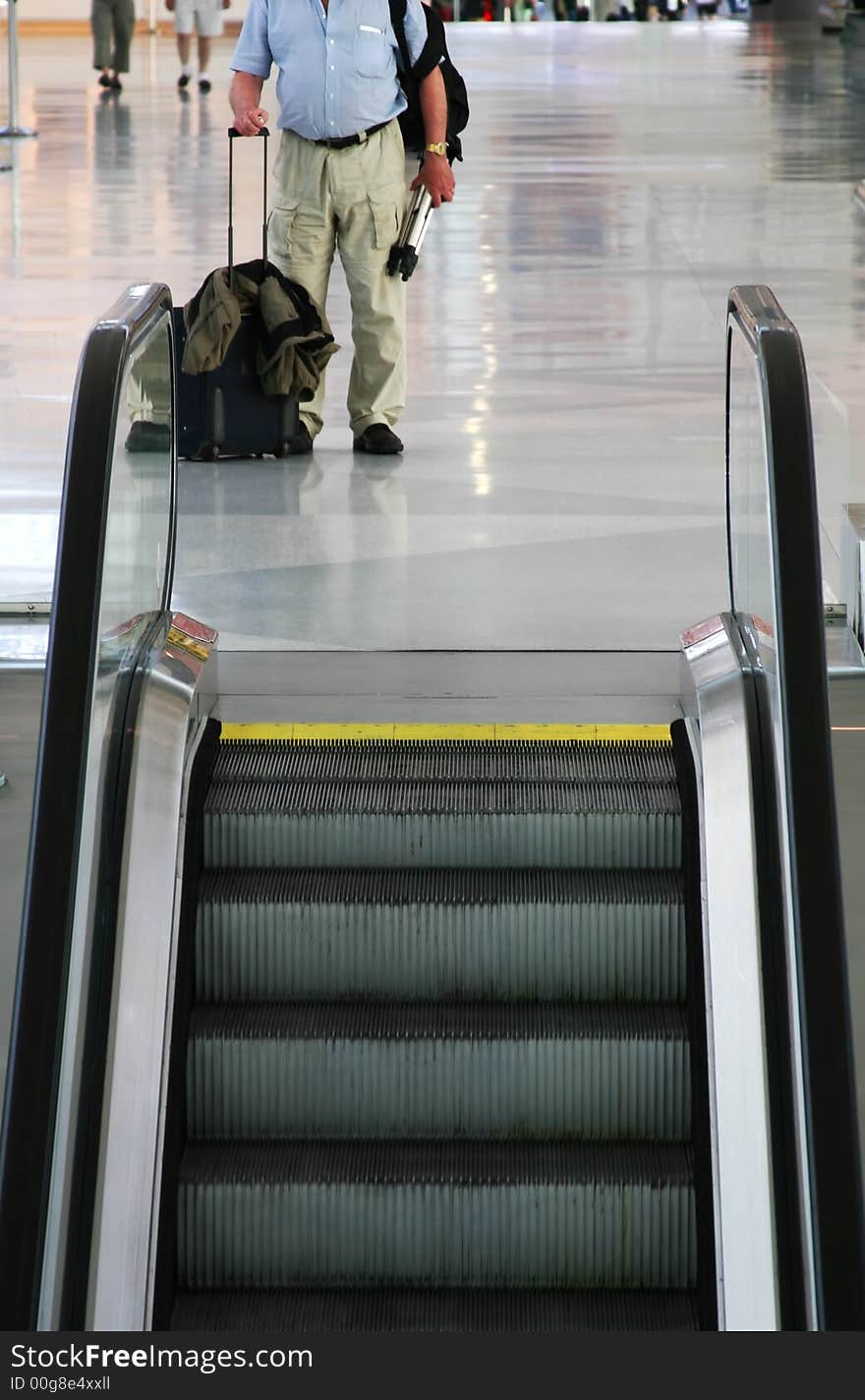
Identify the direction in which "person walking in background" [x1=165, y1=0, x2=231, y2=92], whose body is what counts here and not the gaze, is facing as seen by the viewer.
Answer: toward the camera

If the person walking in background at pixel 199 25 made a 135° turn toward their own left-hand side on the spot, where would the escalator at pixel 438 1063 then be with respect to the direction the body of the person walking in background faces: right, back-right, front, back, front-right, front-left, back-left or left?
back-right

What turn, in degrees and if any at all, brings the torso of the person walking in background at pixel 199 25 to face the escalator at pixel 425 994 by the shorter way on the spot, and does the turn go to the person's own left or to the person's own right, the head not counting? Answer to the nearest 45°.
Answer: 0° — they already face it

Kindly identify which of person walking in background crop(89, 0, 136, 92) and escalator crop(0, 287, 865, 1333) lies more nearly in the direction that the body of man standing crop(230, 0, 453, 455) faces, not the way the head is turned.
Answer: the escalator

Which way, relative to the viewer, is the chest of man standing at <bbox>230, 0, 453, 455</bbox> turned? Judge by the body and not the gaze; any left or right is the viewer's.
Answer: facing the viewer

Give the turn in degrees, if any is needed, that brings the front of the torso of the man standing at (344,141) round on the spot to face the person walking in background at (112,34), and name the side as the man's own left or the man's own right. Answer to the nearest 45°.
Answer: approximately 180°

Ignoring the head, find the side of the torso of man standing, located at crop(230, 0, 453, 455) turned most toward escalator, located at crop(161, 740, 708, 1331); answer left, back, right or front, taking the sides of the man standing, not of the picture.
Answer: front

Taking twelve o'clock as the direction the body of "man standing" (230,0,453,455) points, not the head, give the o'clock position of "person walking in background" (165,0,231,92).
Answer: The person walking in background is roughly at 6 o'clock from the man standing.

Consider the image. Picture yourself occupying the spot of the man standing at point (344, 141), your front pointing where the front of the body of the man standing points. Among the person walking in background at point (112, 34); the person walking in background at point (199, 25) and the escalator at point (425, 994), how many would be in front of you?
1

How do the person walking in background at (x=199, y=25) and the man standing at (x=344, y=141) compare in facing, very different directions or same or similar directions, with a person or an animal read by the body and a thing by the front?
same or similar directions

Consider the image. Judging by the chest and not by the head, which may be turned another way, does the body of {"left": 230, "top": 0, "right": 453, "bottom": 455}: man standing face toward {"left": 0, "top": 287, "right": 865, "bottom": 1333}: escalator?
yes
